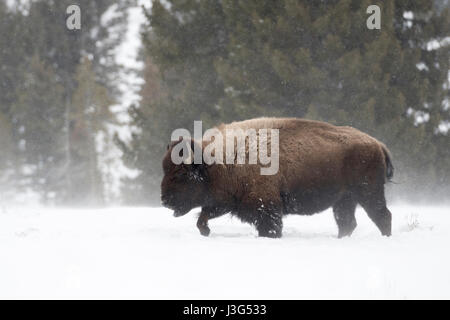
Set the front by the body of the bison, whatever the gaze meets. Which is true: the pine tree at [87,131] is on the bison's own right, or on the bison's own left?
on the bison's own right

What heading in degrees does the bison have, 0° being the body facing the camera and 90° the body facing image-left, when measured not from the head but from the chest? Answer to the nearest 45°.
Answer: approximately 90°
